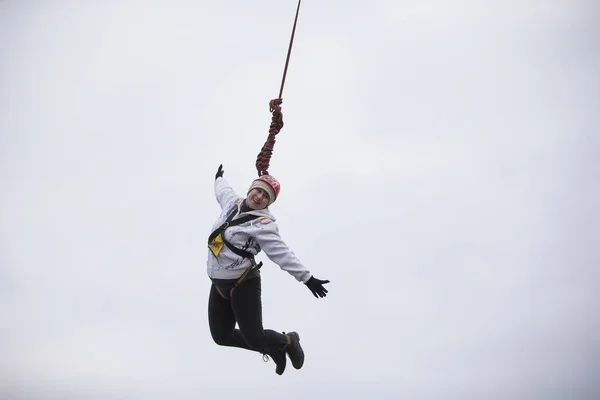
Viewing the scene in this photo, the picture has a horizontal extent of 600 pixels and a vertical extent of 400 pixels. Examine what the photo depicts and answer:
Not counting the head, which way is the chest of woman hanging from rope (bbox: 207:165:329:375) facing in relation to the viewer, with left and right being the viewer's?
facing the viewer and to the left of the viewer
